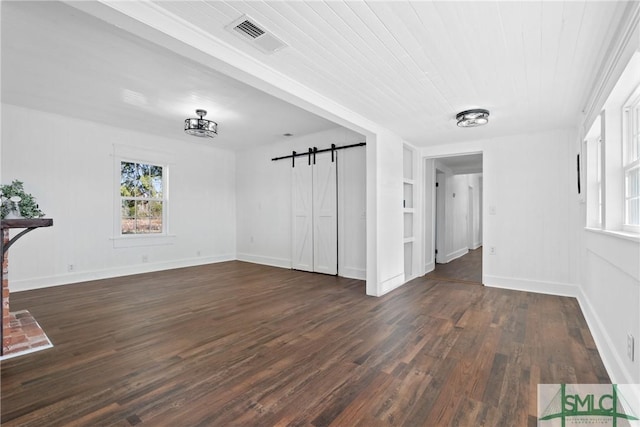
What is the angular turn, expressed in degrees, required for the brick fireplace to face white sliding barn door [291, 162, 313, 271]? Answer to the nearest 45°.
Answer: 0° — it already faces it

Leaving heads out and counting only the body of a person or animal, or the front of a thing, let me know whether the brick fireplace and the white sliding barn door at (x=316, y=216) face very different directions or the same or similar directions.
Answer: very different directions

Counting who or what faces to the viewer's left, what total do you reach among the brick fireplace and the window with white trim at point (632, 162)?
1

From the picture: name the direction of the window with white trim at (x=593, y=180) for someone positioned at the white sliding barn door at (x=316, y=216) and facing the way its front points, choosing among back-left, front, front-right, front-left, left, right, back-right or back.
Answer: left

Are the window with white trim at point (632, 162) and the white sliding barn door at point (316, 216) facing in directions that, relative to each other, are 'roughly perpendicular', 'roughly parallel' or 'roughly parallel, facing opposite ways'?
roughly perpendicular

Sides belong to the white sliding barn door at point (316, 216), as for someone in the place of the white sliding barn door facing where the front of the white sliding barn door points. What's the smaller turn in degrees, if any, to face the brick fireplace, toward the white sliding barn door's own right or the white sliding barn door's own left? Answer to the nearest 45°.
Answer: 0° — it already faces it

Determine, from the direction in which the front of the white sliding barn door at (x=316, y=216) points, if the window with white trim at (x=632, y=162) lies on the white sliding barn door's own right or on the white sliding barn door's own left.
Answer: on the white sliding barn door's own left

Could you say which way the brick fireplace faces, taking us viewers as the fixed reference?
facing to the right of the viewer

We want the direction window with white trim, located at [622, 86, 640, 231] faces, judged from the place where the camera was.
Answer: facing to the left of the viewer

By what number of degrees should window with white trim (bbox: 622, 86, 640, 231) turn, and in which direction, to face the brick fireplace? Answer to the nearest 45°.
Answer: approximately 45° to its left

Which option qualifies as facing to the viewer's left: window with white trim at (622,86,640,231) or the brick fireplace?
the window with white trim
